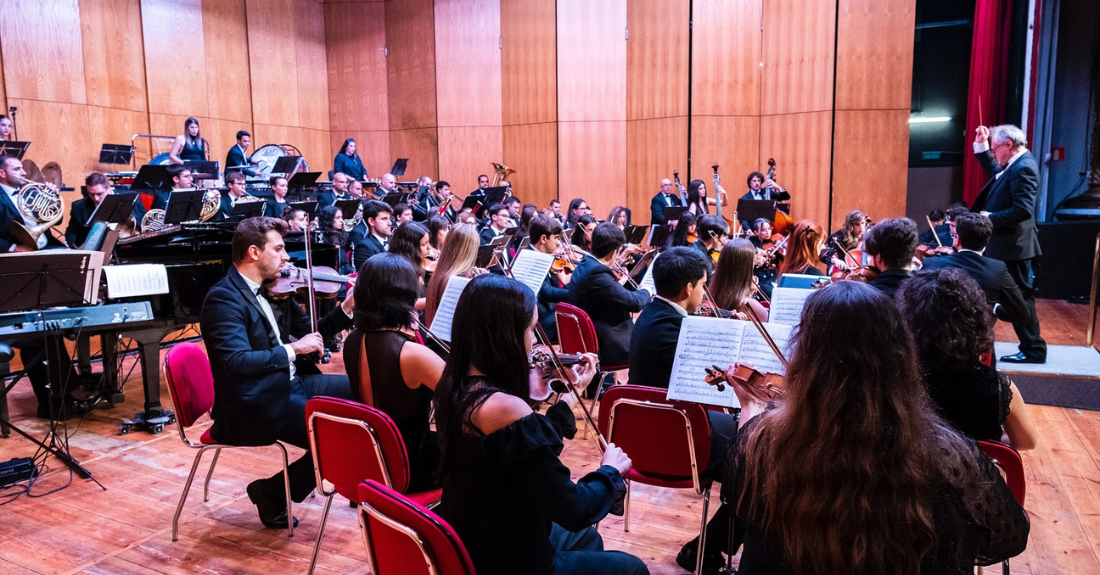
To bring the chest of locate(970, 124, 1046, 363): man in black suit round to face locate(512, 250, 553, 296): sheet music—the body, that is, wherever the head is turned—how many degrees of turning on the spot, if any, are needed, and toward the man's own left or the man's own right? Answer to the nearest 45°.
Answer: approximately 45° to the man's own left

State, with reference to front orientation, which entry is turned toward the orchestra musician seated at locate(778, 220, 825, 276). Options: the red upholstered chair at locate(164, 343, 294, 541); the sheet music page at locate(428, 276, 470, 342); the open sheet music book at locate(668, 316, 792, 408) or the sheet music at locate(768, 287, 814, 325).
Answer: the red upholstered chair

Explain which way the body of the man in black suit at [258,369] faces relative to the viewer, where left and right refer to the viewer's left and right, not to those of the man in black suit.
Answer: facing to the right of the viewer

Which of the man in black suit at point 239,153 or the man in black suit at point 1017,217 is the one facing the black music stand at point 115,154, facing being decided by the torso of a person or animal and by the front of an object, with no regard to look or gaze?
the man in black suit at point 1017,217

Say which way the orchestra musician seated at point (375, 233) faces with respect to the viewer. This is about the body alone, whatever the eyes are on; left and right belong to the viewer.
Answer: facing to the right of the viewer

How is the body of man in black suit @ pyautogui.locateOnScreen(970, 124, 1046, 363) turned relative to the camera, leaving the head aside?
to the viewer's left

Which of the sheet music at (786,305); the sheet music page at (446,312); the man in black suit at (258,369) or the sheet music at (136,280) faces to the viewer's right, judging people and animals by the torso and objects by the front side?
the man in black suit

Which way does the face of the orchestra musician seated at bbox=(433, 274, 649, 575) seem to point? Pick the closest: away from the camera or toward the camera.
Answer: away from the camera

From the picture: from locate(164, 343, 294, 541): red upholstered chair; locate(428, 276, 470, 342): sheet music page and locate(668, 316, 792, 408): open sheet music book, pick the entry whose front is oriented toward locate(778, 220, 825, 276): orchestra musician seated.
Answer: the red upholstered chair

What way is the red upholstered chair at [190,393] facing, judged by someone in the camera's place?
facing to the right of the viewer

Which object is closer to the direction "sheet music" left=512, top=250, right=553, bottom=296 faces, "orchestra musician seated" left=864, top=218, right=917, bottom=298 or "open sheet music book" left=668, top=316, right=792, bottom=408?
the open sheet music book
